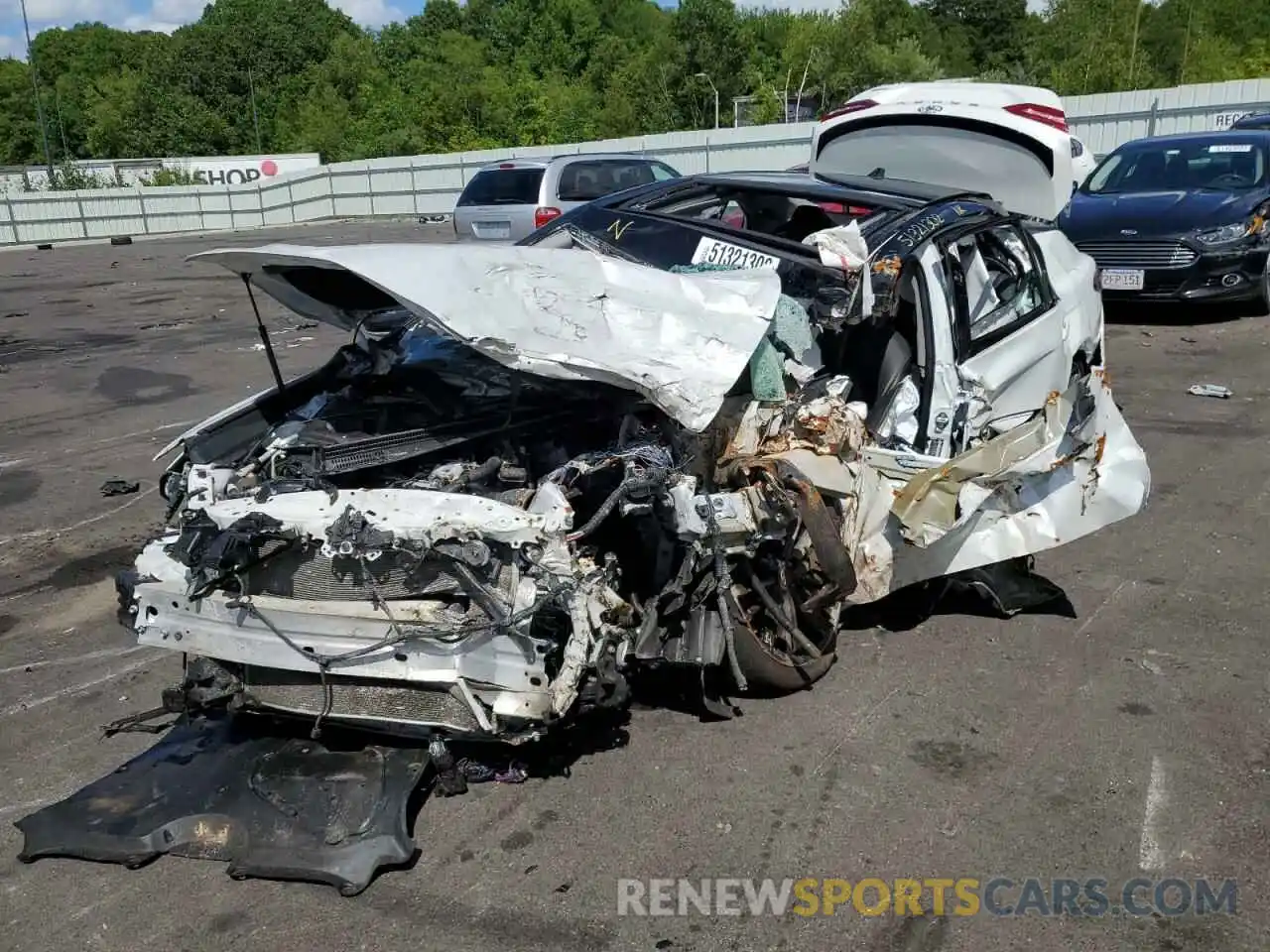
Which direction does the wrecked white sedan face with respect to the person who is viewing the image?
facing the viewer and to the left of the viewer

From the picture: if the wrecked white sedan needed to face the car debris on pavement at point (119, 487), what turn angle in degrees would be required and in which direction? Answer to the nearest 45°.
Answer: approximately 90° to its right

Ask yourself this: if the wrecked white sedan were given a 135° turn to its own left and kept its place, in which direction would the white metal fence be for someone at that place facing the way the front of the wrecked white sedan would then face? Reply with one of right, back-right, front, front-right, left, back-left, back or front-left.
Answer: left

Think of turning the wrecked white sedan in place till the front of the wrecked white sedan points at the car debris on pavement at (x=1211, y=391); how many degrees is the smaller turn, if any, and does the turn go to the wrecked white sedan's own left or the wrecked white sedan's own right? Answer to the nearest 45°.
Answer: approximately 180°

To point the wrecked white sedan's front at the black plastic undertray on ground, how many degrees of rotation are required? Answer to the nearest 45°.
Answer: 0° — it already faces it

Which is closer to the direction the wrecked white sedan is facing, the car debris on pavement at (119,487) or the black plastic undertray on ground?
the black plastic undertray on ground
